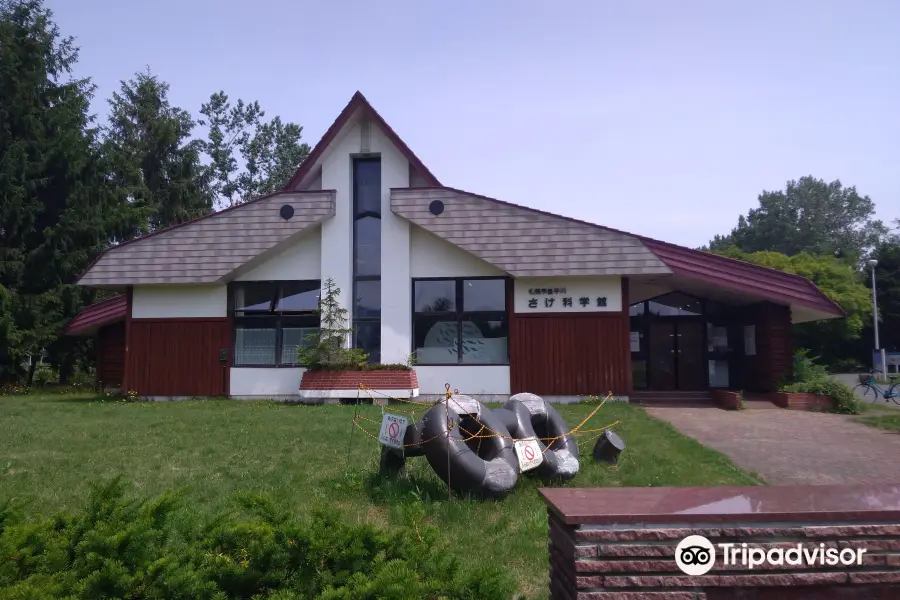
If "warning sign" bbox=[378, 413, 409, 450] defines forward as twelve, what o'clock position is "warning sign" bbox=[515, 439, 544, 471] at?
"warning sign" bbox=[515, 439, 544, 471] is roughly at 9 o'clock from "warning sign" bbox=[378, 413, 409, 450].

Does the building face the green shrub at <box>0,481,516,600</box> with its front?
yes

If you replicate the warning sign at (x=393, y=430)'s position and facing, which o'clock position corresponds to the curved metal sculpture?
The curved metal sculpture is roughly at 9 o'clock from the warning sign.

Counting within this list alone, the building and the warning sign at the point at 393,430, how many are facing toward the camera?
2

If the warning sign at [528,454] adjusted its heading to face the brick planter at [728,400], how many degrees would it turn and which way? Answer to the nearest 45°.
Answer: approximately 135° to its left

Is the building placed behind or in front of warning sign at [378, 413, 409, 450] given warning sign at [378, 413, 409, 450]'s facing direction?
behind

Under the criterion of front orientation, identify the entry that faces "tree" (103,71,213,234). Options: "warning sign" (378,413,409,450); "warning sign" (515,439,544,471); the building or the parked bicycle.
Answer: the parked bicycle

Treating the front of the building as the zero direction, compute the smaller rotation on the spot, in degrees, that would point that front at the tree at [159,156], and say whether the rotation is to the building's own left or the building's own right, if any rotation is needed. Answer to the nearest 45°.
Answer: approximately 135° to the building's own right

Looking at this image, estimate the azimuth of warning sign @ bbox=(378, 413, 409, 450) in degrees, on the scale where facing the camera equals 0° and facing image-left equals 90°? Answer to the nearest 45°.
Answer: approximately 0°
